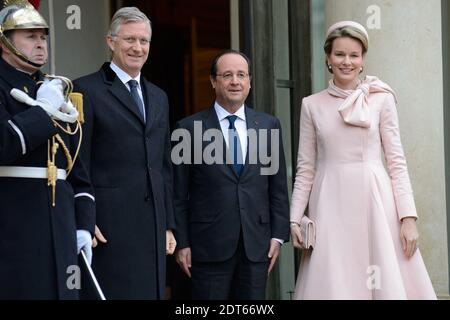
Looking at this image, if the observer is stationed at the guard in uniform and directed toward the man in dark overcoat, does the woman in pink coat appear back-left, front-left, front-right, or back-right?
front-right

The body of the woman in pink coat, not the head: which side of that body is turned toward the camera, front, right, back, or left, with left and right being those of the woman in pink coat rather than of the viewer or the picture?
front

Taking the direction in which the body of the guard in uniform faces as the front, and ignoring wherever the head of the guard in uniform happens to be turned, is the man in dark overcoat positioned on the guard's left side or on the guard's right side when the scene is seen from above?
on the guard's left side

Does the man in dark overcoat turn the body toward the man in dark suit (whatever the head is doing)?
no

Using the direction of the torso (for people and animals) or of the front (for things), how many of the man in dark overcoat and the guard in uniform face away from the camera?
0

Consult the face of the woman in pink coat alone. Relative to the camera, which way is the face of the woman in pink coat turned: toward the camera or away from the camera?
toward the camera

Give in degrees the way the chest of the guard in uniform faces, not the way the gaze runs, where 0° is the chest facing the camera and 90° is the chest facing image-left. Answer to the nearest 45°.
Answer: approximately 315°

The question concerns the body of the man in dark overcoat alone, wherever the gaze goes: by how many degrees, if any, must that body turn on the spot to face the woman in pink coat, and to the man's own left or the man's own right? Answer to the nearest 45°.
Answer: approximately 45° to the man's own left

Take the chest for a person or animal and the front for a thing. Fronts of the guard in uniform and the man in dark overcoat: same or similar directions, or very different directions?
same or similar directions

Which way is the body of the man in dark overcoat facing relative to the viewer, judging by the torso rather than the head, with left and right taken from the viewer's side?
facing the viewer and to the right of the viewer

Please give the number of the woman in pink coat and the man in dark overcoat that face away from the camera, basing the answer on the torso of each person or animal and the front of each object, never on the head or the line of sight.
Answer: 0

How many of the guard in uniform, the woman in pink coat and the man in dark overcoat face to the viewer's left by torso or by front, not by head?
0

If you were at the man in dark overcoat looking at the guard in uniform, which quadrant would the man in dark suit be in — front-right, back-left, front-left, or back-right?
back-left

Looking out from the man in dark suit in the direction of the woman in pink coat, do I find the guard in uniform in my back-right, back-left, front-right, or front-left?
back-right

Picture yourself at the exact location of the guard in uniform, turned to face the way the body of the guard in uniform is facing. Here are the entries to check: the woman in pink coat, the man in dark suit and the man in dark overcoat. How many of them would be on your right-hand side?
0

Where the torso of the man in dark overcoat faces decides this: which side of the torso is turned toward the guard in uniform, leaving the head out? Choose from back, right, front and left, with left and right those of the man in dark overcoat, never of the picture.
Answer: right

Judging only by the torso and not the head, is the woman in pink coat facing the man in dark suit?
no

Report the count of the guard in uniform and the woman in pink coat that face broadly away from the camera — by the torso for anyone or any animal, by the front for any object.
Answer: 0
